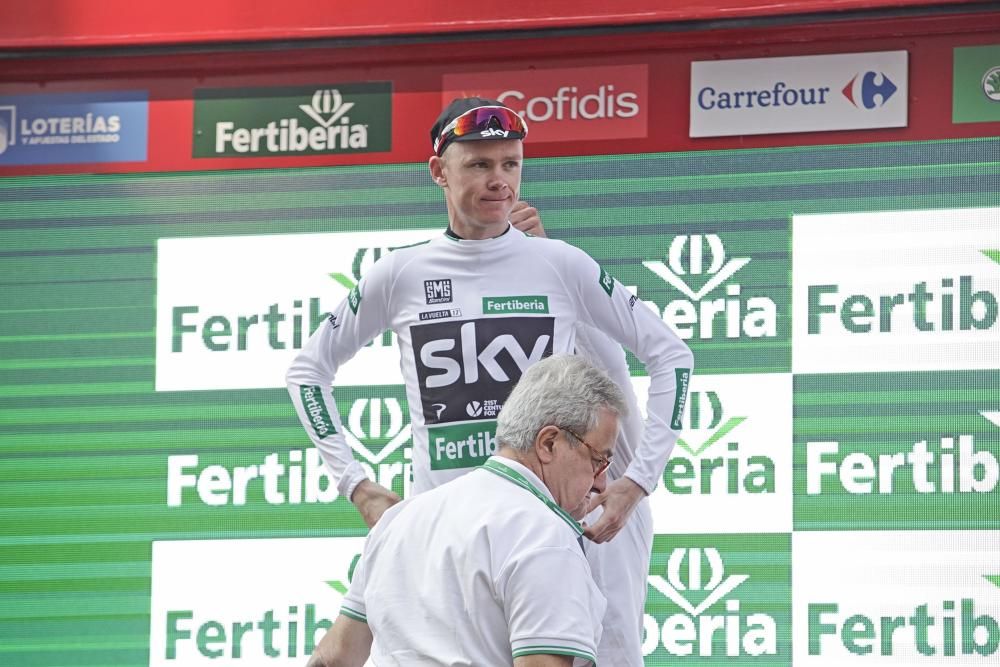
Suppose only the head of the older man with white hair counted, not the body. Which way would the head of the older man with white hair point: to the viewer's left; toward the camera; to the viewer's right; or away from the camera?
to the viewer's right

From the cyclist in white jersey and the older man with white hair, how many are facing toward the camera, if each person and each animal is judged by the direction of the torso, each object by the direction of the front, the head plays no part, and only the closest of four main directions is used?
1

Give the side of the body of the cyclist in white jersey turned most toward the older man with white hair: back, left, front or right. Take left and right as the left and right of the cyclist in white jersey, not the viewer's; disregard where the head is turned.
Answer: front

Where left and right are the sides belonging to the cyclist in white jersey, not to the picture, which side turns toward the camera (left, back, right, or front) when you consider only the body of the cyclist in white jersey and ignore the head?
front

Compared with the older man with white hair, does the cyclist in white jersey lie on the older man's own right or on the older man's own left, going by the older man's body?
on the older man's own left
